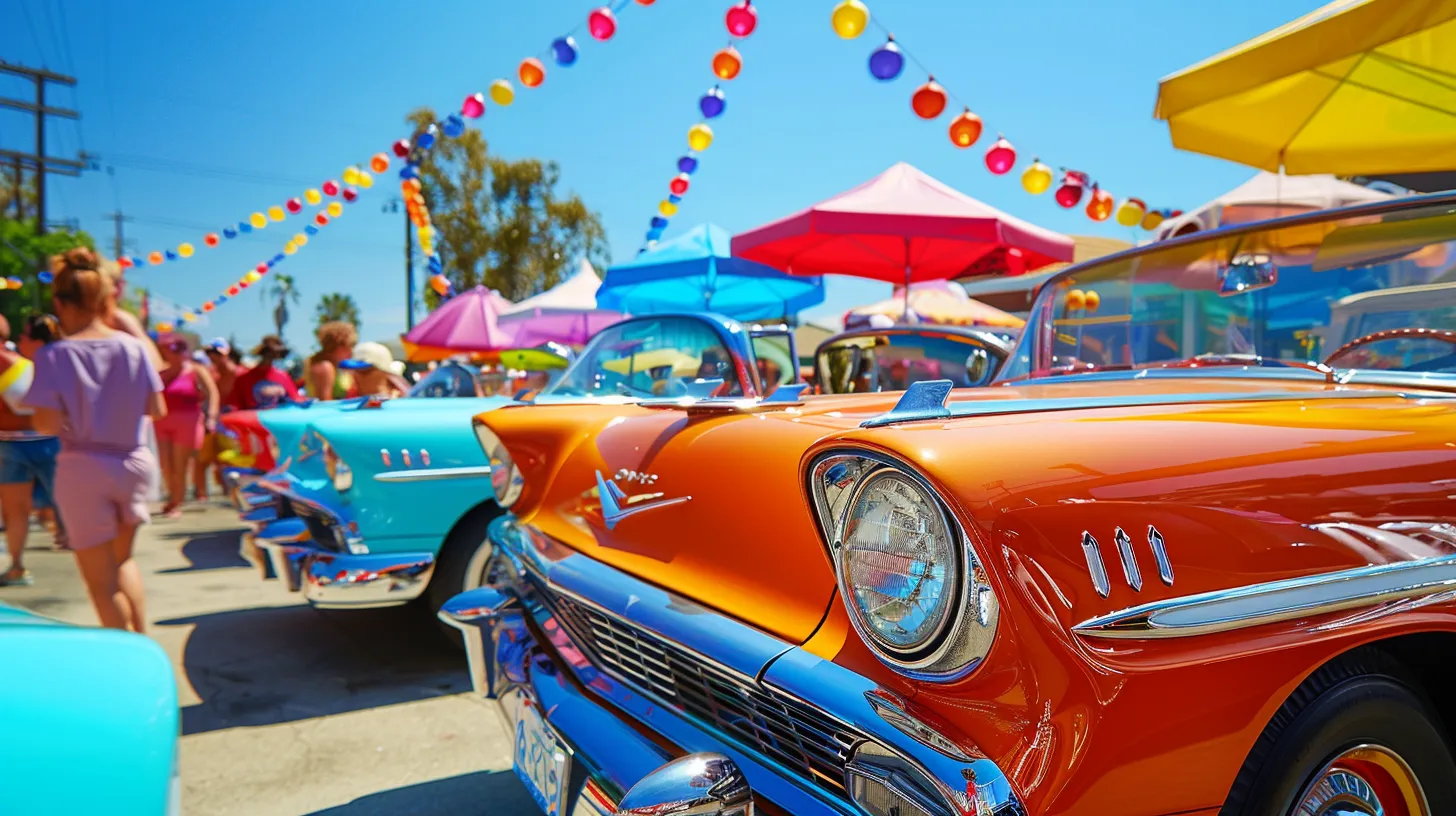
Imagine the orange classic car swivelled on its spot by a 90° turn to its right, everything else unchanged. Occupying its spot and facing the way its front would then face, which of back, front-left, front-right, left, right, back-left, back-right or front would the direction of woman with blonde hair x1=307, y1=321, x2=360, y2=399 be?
front

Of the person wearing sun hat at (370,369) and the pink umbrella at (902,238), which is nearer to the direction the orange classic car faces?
the person wearing sun hat

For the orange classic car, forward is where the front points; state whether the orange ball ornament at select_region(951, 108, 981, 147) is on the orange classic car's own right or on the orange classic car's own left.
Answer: on the orange classic car's own right

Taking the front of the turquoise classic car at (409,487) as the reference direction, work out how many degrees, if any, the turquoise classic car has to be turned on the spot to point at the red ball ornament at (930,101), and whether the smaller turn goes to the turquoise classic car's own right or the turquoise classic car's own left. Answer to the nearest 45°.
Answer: approximately 180°

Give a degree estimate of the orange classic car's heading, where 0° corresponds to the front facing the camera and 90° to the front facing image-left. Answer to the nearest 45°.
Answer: approximately 45°

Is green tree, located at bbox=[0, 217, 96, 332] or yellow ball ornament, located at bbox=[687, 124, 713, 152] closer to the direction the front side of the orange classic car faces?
the green tree

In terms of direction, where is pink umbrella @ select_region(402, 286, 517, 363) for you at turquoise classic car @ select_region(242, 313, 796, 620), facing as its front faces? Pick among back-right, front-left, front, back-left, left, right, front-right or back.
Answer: back-right

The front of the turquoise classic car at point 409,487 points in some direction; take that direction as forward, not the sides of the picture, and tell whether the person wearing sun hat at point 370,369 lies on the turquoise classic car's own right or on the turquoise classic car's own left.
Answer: on the turquoise classic car's own right

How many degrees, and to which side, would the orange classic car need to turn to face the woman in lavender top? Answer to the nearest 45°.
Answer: approximately 45° to its right

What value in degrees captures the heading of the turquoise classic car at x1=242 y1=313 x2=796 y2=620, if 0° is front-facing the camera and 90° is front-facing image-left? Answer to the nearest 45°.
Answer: approximately 45°

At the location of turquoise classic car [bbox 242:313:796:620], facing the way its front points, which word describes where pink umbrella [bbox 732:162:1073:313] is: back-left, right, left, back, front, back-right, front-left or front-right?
back
